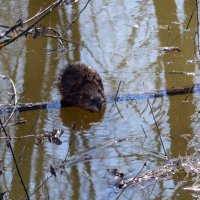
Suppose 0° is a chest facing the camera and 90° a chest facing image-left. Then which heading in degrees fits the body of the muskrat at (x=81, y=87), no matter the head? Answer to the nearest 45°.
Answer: approximately 315°
